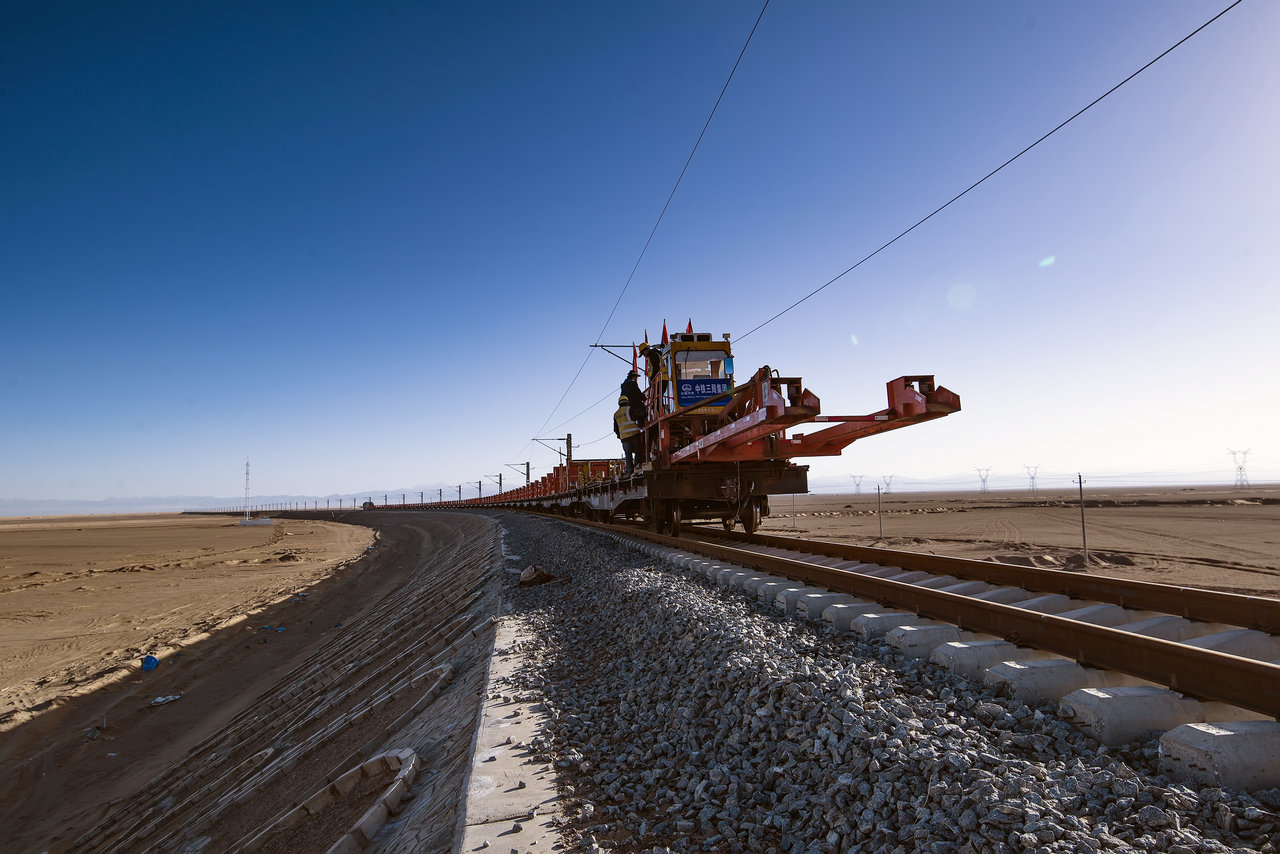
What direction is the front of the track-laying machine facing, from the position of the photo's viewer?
facing the viewer and to the right of the viewer
